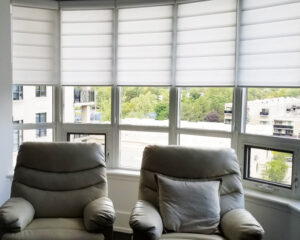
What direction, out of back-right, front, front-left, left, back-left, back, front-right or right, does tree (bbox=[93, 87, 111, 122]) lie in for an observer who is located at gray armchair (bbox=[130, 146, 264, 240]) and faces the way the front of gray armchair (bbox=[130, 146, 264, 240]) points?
back-right

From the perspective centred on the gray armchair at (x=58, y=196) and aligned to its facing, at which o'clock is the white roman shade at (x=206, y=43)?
The white roman shade is roughly at 9 o'clock from the gray armchair.

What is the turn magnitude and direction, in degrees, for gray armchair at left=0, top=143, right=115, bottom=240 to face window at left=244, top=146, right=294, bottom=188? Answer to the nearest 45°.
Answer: approximately 90° to its left

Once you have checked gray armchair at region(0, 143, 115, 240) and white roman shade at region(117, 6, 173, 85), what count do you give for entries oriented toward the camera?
2

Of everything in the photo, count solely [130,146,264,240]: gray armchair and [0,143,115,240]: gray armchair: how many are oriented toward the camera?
2

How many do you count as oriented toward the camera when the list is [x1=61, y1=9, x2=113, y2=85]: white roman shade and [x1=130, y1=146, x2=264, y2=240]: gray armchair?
2

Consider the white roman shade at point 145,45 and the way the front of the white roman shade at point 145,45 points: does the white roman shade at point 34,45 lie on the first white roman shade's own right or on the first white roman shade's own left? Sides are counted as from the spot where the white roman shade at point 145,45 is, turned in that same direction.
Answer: on the first white roman shade's own right

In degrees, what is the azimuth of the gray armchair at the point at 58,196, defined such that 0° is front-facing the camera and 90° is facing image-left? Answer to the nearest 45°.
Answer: approximately 0°

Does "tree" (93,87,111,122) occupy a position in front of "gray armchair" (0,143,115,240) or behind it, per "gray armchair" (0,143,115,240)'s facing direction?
behind

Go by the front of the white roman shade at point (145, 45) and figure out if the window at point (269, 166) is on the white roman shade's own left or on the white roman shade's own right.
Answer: on the white roman shade's own left
